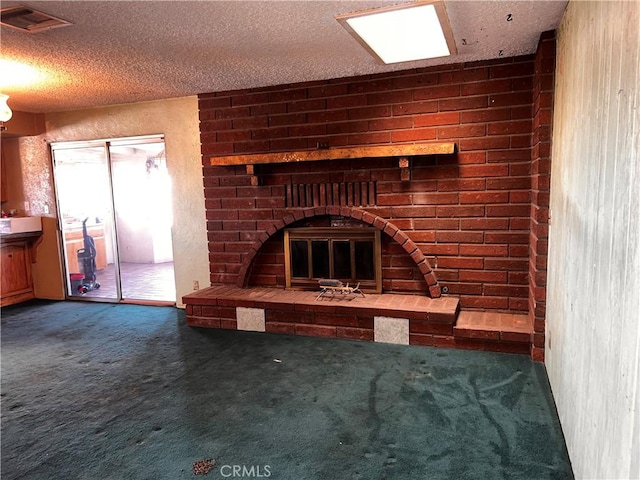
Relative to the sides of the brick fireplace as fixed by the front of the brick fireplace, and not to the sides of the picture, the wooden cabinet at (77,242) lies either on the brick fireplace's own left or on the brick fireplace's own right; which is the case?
on the brick fireplace's own right

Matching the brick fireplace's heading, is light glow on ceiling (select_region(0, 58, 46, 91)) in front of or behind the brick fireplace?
in front

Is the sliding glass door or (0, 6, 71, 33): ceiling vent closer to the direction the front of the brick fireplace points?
the ceiling vent

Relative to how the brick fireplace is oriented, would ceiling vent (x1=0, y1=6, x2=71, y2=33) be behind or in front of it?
in front

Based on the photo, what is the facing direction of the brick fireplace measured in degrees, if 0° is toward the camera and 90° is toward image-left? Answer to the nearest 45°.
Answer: approximately 45°

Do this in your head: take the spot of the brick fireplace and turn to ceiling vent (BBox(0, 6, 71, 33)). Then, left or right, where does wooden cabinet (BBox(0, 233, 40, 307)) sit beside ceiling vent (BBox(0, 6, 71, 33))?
right

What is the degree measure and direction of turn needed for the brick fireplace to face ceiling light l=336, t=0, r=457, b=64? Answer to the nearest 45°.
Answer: approximately 45° to its left

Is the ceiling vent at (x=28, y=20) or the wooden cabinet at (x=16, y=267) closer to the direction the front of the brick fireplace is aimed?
the ceiling vent

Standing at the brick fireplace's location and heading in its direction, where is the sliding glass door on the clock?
The sliding glass door is roughly at 2 o'clock from the brick fireplace.

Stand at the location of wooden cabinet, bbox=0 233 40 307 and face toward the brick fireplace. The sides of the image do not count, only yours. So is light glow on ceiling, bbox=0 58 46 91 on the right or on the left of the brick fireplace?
right

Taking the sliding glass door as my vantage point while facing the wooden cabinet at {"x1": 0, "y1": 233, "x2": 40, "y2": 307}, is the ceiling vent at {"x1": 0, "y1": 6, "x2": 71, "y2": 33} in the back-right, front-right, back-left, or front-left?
back-left

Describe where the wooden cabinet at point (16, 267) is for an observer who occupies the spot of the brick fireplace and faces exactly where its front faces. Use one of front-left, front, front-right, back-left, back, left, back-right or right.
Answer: front-right
